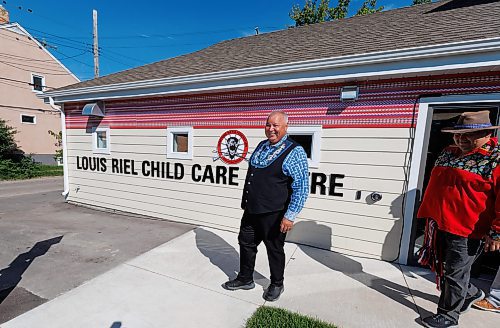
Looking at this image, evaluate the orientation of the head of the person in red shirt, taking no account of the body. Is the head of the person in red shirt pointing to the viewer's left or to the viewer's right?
to the viewer's left

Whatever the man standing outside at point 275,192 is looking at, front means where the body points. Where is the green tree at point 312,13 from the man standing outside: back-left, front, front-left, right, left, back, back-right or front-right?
back-right

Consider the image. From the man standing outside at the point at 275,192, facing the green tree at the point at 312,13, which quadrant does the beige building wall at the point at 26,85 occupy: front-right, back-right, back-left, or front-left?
front-left

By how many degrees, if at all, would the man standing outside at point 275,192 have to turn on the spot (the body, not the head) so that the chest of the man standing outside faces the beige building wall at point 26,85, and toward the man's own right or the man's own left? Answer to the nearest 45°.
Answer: approximately 90° to the man's own right

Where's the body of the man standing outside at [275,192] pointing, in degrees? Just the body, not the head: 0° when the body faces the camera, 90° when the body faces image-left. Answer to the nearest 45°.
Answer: approximately 45°

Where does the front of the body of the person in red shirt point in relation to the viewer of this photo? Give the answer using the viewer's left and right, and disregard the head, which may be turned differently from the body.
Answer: facing the viewer and to the left of the viewer

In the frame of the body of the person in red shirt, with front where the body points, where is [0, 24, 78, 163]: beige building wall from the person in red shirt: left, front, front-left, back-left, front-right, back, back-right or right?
front-right

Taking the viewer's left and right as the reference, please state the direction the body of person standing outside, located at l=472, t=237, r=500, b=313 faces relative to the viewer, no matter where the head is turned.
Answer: facing to the left of the viewer

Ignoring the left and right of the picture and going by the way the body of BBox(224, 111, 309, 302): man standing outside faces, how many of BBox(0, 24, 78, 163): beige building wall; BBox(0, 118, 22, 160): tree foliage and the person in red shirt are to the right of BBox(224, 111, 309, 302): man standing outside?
2

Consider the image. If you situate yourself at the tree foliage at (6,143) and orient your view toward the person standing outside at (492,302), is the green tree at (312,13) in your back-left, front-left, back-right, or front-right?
front-left
